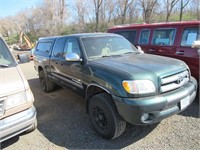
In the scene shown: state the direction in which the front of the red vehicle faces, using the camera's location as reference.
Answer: facing the viewer and to the right of the viewer

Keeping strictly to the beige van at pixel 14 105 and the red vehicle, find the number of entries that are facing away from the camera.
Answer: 0

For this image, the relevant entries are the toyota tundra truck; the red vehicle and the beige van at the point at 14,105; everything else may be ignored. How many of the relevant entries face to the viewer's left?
0

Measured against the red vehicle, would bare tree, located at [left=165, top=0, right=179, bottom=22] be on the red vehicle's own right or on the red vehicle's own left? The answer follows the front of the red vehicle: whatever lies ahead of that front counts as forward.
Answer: on the red vehicle's own left

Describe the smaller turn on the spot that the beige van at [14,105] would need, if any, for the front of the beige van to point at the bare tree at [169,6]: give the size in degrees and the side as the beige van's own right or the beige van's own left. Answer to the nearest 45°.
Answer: approximately 90° to the beige van's own left

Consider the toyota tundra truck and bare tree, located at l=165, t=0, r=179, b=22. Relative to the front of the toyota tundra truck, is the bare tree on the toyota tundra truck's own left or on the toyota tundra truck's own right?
on the toyota tundra truck's own left

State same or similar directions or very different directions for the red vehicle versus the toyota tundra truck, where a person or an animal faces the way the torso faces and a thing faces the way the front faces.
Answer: same or similar directions

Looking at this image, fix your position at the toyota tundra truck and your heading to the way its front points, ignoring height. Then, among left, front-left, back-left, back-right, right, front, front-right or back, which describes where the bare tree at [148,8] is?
back-left

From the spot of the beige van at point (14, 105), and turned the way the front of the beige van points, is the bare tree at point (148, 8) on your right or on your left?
on your left

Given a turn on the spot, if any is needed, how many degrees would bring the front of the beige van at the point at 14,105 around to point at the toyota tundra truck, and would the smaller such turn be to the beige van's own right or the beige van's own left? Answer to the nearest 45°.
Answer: approximately 45° to the beige van's own left

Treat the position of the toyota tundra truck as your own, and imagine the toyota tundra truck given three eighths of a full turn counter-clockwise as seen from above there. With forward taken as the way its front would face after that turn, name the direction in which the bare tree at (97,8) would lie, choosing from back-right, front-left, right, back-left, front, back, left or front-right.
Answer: front
